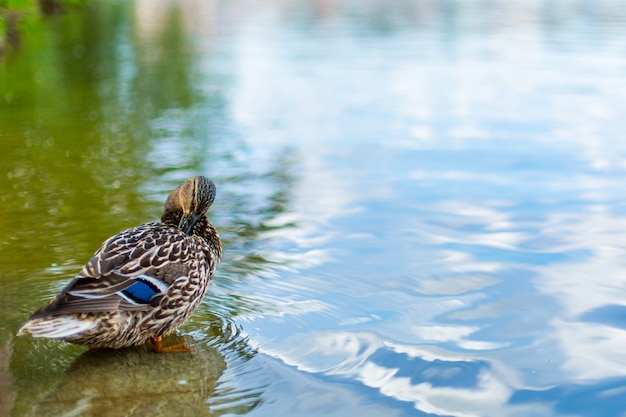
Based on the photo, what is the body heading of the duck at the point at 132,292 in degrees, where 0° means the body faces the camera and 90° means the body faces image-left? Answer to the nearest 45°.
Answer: approximately 270°
